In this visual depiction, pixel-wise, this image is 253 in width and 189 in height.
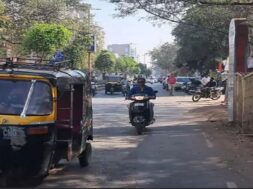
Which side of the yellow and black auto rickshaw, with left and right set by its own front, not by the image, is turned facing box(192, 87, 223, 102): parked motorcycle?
back

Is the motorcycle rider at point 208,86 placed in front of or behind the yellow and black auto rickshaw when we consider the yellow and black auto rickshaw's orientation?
behind

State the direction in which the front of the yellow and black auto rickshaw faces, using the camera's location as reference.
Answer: facing the viewer and to the left of the viewer

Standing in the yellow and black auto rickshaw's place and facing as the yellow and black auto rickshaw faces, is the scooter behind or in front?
behind
